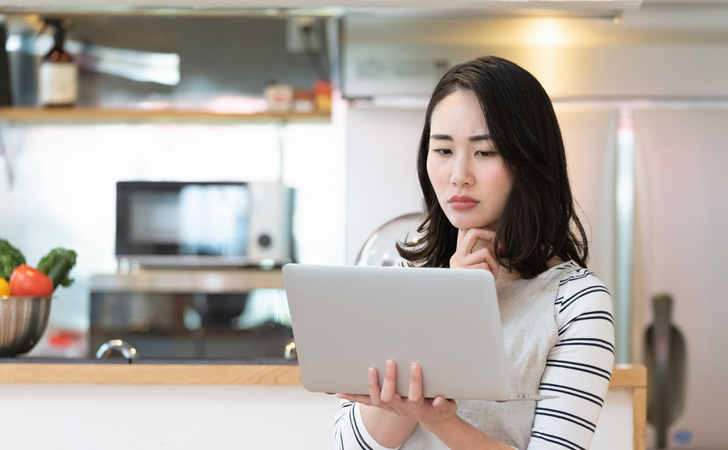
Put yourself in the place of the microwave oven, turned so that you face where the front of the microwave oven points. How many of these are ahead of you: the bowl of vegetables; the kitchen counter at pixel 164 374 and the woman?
3

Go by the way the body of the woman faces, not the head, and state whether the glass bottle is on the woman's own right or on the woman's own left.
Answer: on the woman's own right

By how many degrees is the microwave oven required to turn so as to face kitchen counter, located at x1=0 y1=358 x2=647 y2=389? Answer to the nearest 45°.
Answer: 0° — it already faces it

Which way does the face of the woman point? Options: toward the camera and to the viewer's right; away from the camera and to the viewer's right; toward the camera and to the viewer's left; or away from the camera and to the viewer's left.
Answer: toward the camera and to the viewer's left

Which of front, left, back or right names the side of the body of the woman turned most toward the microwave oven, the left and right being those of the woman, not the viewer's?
right

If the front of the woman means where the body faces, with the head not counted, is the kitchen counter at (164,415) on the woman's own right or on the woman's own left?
on the woman's own right

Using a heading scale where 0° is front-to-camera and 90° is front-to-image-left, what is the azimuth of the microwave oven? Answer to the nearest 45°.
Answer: approximately 0°

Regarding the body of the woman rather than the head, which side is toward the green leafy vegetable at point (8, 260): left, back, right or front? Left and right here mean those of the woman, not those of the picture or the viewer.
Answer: right

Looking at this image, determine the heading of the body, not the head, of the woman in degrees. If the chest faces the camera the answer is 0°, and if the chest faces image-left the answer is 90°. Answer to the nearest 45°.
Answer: approximately 45°

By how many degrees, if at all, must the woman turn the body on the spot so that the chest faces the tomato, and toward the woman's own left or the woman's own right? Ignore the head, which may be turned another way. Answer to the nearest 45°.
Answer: approximately 90° to the woman's own right
